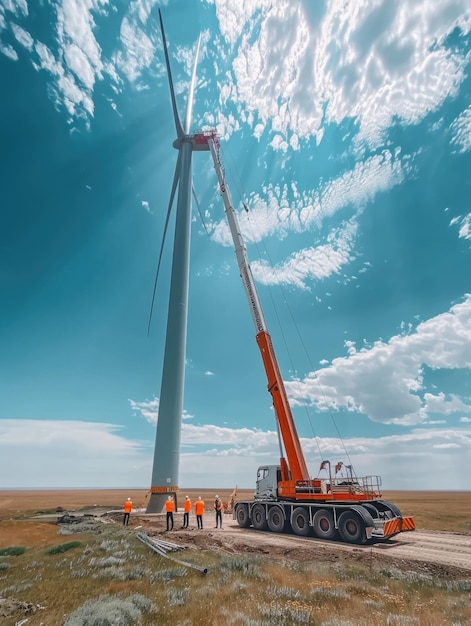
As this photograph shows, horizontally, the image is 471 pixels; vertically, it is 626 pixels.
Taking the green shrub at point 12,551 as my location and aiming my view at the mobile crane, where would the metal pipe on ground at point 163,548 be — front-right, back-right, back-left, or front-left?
front-right

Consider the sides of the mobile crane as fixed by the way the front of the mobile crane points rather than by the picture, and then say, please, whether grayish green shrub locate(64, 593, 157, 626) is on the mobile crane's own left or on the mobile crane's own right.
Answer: on the mobile crane's own left

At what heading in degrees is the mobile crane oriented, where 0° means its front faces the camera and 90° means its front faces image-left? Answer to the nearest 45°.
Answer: approximately 135°

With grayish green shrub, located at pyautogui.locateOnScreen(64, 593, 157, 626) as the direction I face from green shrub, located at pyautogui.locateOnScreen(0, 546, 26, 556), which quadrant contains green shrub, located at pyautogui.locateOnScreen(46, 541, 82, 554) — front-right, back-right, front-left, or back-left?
front-left

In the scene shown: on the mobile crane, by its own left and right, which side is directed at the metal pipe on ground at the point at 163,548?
left

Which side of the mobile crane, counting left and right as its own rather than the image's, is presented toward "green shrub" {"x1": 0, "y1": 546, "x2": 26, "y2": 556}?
left

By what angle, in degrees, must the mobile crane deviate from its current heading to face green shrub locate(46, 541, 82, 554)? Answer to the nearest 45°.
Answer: approximately 90° to its left
